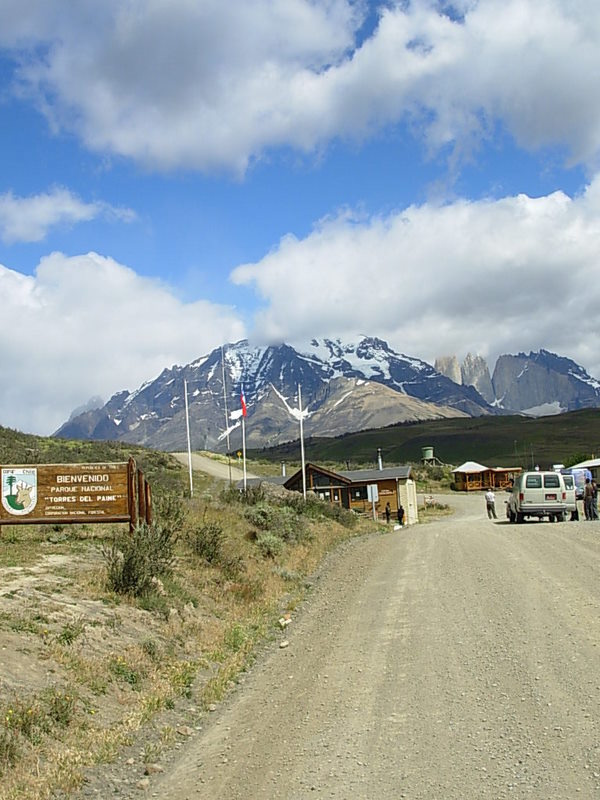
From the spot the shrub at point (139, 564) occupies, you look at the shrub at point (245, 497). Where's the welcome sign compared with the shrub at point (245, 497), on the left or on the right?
left

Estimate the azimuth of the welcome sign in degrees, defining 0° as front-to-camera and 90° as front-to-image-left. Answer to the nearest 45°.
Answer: approximately 0°

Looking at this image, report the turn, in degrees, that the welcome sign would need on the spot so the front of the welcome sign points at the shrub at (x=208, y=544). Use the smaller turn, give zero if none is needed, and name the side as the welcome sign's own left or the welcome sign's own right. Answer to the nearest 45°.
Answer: approximately 90° to the welcome sign's own left

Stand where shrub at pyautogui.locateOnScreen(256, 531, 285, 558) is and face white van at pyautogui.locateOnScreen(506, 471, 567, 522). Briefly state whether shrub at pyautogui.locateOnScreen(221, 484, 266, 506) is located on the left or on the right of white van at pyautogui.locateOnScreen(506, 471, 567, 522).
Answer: left

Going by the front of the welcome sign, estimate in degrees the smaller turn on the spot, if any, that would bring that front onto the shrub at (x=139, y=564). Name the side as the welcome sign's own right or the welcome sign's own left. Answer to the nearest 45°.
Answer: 0° — it already faces it

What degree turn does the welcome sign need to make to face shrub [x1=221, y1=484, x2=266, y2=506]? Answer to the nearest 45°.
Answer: approximately 135° to its left

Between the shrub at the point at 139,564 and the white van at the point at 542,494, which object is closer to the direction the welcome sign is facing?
the shrub

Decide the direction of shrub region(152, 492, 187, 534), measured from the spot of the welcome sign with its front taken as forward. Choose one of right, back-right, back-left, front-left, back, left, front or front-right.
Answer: back-left

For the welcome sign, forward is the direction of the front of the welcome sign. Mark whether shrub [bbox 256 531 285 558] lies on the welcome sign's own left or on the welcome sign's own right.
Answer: on the welcome sign's own left
